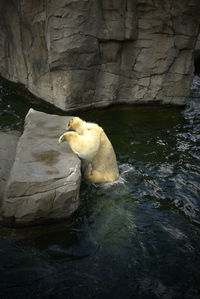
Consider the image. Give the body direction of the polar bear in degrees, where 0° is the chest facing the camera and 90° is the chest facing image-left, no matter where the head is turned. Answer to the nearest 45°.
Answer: approximately 90°

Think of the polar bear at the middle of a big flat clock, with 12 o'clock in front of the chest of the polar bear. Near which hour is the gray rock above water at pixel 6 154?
The gray rock above water is roughly at 12 o'clock from the polar bear.
